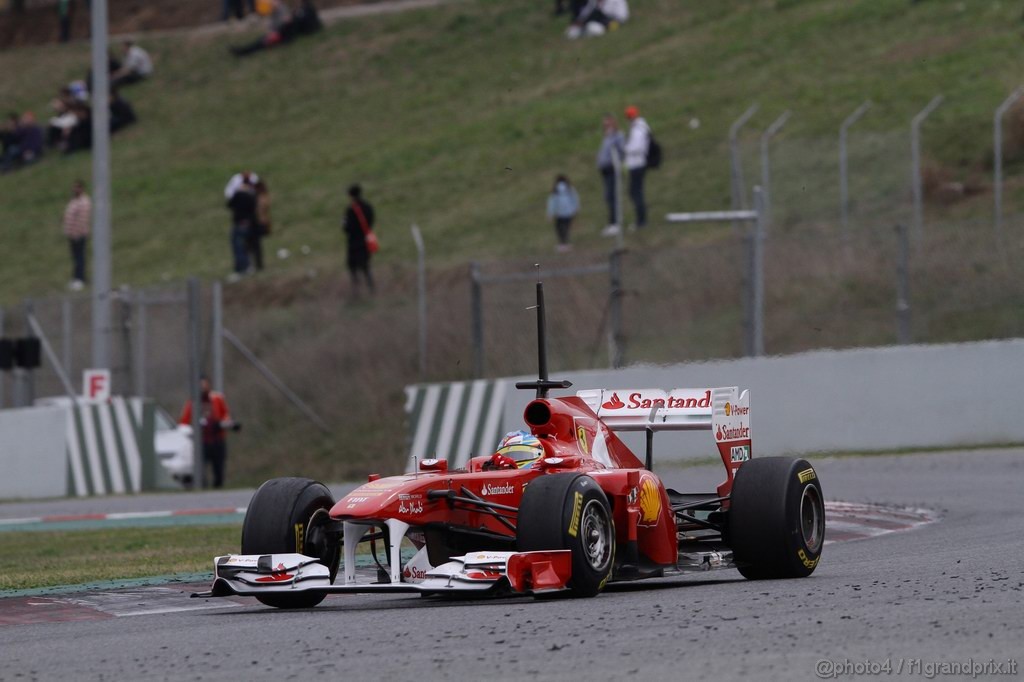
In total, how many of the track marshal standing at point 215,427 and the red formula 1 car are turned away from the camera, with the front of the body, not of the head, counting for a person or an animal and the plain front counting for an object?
0

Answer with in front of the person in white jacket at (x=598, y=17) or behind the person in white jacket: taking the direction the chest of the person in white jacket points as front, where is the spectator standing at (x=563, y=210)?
in front

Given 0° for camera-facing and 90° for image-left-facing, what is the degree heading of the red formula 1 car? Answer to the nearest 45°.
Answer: approximately 45°

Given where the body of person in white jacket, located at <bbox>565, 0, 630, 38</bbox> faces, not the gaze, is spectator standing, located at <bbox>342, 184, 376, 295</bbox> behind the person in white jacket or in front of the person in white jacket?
in front

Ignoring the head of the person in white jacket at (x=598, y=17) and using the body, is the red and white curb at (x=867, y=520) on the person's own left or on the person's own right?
on the person's own left

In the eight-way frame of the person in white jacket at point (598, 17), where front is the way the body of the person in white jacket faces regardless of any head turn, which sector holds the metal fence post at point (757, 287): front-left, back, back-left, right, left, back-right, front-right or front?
front-left

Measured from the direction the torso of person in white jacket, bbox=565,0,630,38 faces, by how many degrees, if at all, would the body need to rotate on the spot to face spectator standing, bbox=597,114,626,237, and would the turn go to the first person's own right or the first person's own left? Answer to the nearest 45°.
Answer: approximately 45° to the first person's own left

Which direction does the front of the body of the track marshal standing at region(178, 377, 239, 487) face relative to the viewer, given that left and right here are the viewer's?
facing the viewer

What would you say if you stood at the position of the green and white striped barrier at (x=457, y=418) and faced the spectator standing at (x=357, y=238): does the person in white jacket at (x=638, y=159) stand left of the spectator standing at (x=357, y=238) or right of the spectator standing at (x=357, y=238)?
right

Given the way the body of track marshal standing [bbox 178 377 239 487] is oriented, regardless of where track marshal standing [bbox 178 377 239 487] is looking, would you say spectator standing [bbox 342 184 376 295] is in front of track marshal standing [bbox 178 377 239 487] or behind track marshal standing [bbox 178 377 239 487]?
behind

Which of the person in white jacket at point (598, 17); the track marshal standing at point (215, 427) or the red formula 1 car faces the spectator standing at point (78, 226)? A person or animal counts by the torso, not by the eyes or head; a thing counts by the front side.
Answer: the person in white jacket
